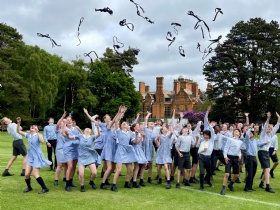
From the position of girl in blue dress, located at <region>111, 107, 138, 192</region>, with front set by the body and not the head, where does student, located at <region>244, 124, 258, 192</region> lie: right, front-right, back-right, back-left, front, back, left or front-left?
left

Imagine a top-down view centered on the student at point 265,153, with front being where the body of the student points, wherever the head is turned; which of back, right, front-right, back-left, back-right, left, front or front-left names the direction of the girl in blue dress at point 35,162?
right

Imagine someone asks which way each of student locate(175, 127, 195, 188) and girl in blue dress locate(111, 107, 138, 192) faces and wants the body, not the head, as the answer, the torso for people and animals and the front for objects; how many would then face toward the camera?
2

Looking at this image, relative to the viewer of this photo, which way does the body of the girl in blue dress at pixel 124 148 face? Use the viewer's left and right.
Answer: facing the viewer

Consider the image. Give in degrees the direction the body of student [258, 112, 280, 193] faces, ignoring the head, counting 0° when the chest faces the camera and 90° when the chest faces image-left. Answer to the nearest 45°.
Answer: approximately 315°

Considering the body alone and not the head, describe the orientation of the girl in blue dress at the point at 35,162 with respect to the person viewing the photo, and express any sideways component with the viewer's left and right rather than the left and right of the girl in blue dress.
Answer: facing the viewer and to the left of the viewer

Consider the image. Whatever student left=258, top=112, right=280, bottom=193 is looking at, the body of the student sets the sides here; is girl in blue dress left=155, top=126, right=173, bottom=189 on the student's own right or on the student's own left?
on the student's own right

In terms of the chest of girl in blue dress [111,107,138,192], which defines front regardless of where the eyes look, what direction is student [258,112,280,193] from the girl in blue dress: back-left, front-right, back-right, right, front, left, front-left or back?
left

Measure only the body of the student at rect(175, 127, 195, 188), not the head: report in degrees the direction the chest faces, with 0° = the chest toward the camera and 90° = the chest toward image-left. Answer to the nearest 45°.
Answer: approximately 0°

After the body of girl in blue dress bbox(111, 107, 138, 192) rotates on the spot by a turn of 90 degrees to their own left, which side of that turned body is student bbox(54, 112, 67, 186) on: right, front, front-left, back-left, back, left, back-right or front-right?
back
